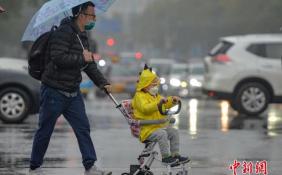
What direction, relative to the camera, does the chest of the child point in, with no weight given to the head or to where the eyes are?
to the viewer's right

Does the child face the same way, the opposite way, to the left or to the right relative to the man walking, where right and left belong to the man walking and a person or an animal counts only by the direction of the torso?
the same way

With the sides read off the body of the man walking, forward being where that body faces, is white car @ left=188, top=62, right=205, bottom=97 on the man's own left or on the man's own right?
on the man's own left

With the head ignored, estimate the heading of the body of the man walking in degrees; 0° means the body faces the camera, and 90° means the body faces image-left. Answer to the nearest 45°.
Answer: approximately 270°

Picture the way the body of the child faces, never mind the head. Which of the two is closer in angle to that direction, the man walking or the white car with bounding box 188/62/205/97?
the white car

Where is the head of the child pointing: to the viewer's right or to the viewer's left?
to the viewer's right
